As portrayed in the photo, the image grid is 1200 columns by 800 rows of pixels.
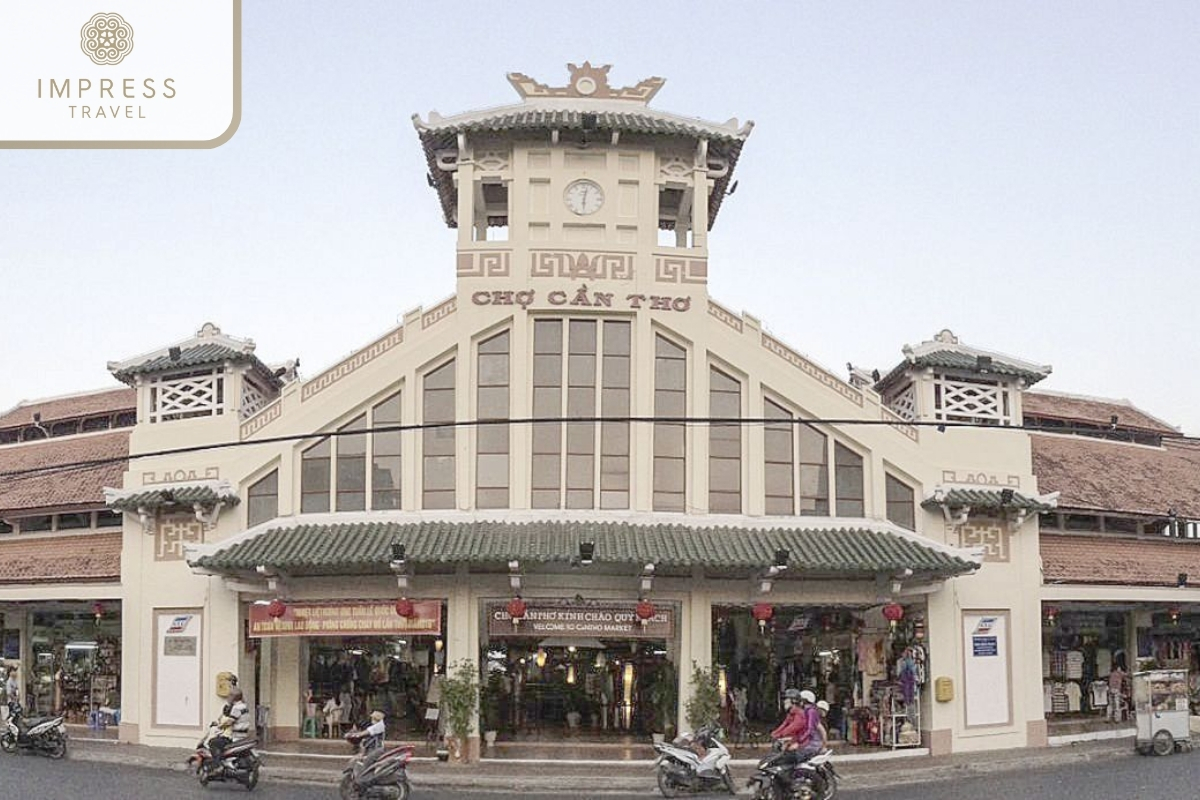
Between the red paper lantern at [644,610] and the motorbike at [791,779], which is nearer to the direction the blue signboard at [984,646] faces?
the motorbike

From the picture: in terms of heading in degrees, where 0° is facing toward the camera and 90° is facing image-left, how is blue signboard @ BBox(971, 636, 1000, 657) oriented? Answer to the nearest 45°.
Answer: approximately 0°

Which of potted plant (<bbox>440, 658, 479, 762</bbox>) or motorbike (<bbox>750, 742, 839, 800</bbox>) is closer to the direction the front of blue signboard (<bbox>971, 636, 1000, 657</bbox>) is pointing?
the motorbike

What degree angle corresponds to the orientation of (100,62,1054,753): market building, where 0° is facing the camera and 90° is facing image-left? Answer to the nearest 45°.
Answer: approximately 0°
